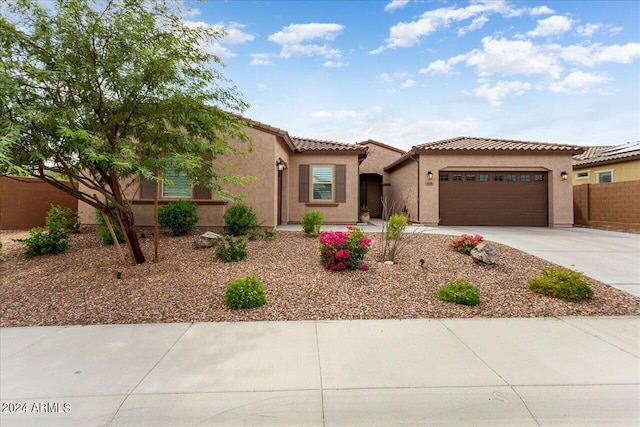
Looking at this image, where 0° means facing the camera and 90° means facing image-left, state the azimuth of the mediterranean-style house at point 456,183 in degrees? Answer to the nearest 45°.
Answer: approximately 0°

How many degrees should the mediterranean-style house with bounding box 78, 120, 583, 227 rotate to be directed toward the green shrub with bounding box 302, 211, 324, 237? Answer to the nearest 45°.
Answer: approximately 45° to its right

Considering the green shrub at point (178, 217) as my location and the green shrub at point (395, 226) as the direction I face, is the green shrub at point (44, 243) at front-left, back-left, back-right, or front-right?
back-right

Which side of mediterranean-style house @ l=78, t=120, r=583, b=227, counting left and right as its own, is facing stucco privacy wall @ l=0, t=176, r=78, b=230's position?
right

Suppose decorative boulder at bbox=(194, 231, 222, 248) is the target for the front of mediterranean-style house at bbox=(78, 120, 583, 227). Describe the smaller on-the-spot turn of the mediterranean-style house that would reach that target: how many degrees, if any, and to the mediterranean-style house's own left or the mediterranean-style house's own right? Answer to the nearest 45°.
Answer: approximately 45° to the mediterranean-style house's own right

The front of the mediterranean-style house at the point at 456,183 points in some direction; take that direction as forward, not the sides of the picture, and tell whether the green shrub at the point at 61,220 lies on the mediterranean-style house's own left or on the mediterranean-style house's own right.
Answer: on the mediterranean-style house's own right

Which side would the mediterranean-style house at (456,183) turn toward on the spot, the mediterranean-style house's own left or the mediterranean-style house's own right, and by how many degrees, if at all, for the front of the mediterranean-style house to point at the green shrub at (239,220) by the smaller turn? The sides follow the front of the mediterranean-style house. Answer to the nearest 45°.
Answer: approximately 45° to the mediterranean-style house's own right
